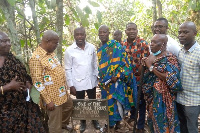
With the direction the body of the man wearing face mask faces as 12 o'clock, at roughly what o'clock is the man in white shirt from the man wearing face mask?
The man in white shirt is roughly at 2 o'clock from the man wearing face mask.

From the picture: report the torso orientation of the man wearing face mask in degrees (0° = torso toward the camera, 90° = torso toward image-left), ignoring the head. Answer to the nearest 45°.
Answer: approximately 45°
